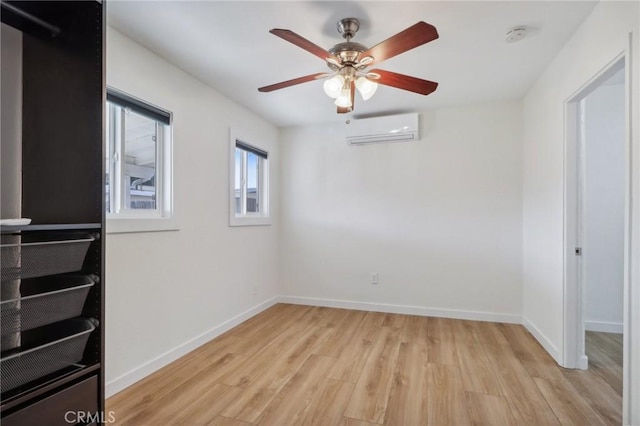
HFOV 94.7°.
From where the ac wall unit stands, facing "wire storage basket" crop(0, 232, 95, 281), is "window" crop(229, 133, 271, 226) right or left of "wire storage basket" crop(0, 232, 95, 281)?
right

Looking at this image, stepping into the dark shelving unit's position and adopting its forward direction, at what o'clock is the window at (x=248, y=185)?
The window is roughly at 9 o'clock from the dark shelving unit.

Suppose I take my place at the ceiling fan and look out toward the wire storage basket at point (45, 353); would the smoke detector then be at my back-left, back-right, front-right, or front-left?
back-left

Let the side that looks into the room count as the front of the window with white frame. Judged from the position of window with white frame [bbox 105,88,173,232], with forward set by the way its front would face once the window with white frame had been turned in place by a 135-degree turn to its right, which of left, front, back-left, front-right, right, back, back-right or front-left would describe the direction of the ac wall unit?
back

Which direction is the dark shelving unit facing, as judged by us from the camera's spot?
facing the viewer and to the right of the viewer

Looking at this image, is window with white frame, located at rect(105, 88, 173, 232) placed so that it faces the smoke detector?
yes

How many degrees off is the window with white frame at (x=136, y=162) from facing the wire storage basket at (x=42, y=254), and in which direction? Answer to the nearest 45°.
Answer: approximately 45° to its right

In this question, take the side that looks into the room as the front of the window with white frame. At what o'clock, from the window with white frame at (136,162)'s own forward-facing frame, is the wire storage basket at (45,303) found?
The wire storage basket is roughly at 2 o'clock from the window with white frame.

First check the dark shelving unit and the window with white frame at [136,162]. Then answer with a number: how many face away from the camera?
0

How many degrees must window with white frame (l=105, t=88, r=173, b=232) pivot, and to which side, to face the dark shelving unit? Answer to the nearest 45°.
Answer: approximately 45° to its right

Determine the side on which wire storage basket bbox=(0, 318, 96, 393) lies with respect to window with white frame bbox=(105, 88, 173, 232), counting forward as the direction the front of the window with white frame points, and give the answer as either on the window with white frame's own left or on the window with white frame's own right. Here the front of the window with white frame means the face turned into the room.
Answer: on the window with white frame's own right
